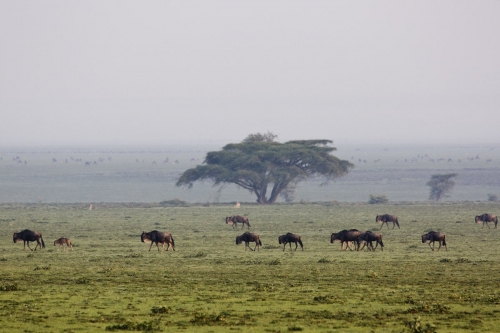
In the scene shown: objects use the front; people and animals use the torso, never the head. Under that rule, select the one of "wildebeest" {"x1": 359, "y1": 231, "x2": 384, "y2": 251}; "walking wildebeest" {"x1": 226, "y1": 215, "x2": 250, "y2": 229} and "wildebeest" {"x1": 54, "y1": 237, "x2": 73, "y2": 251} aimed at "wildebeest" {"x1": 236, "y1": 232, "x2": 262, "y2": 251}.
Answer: "wildebeest" {"x1": 359, "y1": 231, "x2": 384, "y2": 251}

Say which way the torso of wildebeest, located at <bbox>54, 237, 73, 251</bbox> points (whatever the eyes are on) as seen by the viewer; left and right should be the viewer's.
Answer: facing to the left of the viewer

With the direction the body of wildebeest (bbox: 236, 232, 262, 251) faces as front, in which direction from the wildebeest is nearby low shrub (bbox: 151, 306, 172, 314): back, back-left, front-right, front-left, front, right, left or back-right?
left

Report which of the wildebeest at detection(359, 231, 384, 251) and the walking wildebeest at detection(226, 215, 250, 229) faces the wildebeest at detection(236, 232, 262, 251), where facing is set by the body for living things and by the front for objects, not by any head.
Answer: the wildebeest at detection(359, 231, 384, 251)

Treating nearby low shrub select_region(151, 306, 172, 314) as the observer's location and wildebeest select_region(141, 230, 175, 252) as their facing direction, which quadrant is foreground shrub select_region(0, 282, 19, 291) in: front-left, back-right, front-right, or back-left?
front-left

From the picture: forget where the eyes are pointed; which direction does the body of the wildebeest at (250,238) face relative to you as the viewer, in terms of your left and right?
facing to the left of the viewer

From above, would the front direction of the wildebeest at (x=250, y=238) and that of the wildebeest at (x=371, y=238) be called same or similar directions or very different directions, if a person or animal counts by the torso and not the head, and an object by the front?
same or similar directions

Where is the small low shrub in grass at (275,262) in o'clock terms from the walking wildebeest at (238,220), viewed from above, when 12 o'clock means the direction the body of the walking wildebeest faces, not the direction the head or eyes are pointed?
The small low shrub in grass is roughly at 9 o'clock from the walking wildebeest.

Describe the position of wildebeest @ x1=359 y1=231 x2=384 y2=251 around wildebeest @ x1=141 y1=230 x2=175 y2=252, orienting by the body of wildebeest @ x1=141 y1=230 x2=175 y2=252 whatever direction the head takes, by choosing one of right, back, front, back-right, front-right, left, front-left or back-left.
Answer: back
